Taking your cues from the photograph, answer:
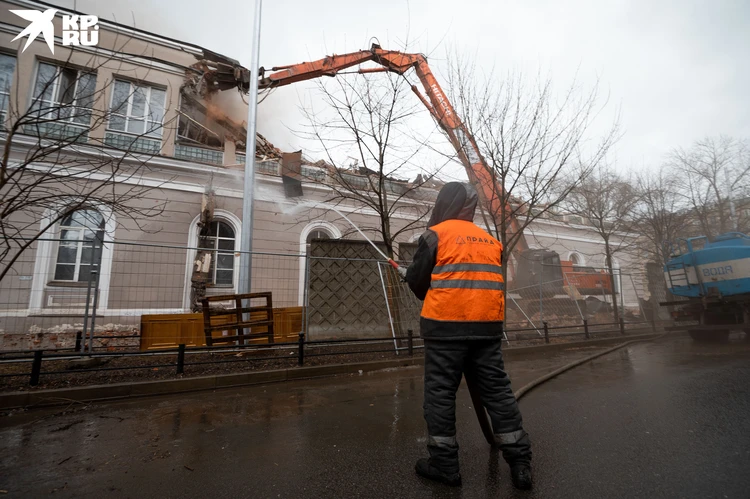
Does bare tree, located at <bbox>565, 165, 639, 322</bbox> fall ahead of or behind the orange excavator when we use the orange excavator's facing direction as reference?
behind

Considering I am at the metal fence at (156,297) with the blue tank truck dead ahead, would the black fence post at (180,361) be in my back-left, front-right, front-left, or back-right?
front-right

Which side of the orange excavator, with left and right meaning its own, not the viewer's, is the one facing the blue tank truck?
back

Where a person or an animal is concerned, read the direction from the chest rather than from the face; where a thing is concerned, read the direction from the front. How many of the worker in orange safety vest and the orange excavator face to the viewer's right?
0

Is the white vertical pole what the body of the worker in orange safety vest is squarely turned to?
yes

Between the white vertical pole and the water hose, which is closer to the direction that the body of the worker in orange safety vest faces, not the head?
the white vertical pole

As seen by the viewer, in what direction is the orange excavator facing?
to the viewer's left

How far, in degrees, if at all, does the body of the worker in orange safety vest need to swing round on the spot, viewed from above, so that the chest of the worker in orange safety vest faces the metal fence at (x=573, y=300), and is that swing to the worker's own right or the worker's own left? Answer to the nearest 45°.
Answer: approximately 45° to the worker's own right

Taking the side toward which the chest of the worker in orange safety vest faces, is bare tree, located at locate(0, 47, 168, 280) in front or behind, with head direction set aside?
in front

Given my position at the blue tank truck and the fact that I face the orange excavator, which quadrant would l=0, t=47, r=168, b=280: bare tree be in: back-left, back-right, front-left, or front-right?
front-left

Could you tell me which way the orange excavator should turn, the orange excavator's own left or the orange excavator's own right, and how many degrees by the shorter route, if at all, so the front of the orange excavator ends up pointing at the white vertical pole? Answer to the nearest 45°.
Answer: approximately 45° to the orange excavator's own left

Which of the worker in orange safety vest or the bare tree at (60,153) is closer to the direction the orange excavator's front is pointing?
the bare tree

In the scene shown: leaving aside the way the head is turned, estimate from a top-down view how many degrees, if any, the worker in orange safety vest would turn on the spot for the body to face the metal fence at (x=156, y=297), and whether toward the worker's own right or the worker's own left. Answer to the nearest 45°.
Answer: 0° — they already face it

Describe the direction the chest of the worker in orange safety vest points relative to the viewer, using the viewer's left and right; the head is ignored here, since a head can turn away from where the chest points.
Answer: facing away from the viewer and to the left of the viewer

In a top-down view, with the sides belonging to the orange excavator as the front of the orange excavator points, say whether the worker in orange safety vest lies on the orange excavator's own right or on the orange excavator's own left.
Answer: on the orange excavator's own left

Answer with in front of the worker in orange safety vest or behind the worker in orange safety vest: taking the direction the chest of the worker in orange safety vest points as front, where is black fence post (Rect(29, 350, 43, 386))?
in front

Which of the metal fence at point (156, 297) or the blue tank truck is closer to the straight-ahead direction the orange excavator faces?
the metal fence
